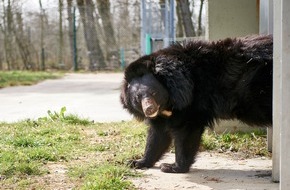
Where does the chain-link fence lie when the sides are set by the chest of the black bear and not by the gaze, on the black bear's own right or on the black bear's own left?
on the black bear's own right

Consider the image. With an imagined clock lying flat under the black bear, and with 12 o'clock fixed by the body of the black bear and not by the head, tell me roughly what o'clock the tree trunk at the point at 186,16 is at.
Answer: The tree trunk is roughly at 3 o'clock from the black bear.

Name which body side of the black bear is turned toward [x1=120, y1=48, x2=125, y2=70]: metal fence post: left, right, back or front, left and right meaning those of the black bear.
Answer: right

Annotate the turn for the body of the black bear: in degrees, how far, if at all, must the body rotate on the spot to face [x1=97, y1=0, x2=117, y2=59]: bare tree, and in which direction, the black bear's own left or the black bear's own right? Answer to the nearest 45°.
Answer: approximately 90° to the black bear's own right

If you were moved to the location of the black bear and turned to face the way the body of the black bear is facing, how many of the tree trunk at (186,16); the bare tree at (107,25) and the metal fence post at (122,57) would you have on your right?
3

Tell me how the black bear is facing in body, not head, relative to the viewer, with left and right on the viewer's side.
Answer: facing to the left of the viewer

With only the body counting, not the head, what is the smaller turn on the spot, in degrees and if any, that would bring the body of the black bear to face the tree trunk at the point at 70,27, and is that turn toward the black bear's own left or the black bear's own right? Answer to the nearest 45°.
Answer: approximately 90° to the black bear's own right

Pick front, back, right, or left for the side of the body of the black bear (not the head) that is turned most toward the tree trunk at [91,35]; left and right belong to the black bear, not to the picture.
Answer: right

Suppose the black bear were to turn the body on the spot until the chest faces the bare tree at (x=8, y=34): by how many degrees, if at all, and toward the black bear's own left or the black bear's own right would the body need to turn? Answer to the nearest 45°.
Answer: approximately 45° to the black bear's own right
